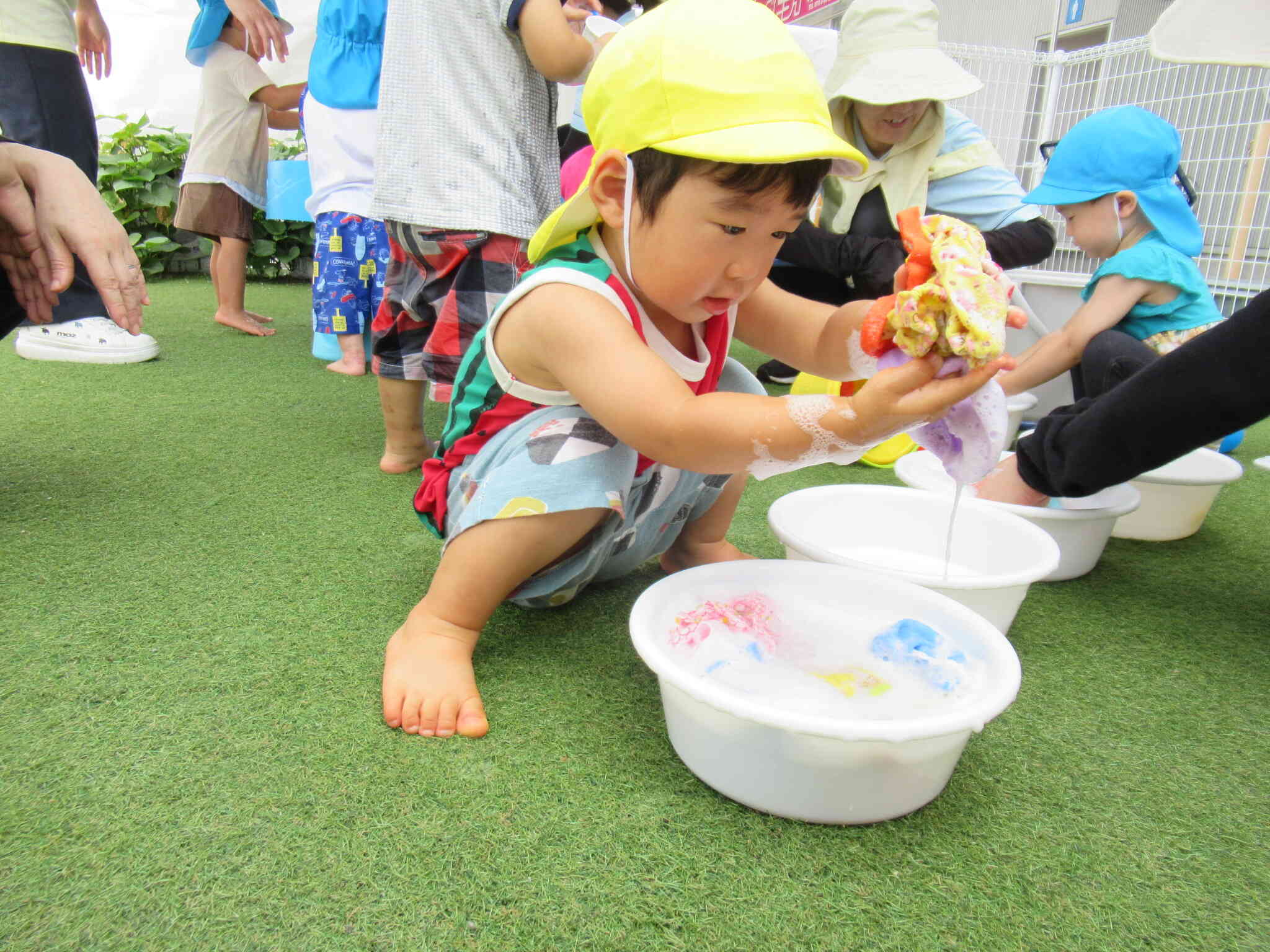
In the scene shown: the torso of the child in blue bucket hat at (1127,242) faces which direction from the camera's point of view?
to the viewer's left

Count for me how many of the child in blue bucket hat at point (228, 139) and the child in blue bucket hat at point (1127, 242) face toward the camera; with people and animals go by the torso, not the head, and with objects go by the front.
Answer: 0

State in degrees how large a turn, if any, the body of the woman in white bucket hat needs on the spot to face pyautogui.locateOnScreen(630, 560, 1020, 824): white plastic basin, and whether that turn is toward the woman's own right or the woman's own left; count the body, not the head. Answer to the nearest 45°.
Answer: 0° — they already face it

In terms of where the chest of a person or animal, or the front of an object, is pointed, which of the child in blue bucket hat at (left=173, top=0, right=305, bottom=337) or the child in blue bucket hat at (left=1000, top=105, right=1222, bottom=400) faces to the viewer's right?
the child in blue bucket hat at (left=173, top=0, right=305, bottom=337)

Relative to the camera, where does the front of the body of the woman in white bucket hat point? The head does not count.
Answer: toward the camera

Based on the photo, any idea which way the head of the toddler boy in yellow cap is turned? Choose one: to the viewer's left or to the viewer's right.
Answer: to the viewer's right

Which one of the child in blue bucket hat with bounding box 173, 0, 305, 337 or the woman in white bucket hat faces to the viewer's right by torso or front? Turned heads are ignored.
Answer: the child in blue bucket hat

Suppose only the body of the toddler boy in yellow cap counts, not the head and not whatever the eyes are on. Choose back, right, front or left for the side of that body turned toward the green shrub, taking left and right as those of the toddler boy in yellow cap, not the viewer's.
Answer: back

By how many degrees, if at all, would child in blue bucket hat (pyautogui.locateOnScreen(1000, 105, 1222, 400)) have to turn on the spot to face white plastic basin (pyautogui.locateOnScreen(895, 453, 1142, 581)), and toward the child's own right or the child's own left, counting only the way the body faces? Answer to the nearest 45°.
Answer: approximately 90° to the child's own left

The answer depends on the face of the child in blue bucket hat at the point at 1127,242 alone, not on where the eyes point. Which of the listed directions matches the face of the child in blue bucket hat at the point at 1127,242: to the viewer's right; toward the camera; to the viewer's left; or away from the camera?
to the viewer's left

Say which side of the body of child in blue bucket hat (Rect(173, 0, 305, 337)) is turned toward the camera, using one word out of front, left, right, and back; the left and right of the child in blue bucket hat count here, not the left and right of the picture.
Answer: right

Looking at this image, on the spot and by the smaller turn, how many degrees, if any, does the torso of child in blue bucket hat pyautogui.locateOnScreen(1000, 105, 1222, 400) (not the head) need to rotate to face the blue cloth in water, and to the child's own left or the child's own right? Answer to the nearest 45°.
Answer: approximately 90° to the child's own left

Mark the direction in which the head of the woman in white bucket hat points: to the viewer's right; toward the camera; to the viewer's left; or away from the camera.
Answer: toward the camera
